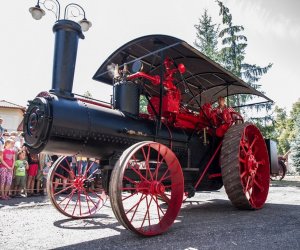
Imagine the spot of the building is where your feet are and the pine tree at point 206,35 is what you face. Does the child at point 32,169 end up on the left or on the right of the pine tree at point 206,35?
right

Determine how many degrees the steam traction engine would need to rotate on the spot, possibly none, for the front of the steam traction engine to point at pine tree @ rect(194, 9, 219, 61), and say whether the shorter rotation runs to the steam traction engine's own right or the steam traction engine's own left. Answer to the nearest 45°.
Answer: approximately 135° to the steam traction engine's own right

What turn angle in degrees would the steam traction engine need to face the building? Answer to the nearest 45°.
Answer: approximately 90° to its right

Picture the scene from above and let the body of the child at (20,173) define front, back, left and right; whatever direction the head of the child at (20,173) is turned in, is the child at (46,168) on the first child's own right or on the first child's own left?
on the first child's own left

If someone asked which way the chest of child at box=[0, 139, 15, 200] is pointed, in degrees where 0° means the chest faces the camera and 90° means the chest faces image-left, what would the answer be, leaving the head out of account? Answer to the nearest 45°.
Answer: approximately 315°

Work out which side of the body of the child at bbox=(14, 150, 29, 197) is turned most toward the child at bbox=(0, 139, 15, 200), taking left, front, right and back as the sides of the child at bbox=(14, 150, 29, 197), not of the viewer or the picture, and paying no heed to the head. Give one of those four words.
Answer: right

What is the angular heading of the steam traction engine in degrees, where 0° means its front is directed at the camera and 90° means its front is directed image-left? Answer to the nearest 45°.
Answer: approximately 45°
